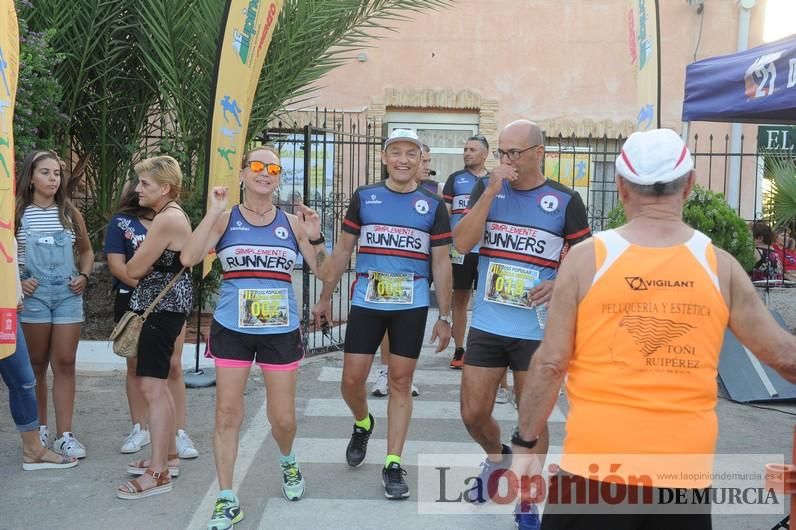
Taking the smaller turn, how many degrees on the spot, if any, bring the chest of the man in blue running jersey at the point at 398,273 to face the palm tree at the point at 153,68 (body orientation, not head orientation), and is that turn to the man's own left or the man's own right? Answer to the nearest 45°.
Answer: approximately 135° to the man's own right

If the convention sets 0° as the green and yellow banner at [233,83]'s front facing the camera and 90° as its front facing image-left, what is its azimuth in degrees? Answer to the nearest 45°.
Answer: approximately 0°

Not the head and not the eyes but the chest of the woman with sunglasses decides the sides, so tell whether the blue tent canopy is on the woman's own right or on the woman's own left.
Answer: on the woman's own left

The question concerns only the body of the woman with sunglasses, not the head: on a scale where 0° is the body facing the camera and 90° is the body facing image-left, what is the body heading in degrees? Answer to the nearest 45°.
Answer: approximately 0°

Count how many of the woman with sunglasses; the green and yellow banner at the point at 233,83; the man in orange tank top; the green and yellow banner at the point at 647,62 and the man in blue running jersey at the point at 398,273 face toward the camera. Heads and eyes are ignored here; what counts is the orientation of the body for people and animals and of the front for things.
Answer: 4

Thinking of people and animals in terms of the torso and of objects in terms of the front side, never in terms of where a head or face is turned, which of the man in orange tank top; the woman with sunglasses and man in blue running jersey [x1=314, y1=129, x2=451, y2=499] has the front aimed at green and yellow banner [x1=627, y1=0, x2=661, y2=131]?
the man in orange tank top

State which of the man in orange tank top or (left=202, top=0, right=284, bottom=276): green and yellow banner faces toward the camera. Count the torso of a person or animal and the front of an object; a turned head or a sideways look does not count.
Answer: the green and yellow banner

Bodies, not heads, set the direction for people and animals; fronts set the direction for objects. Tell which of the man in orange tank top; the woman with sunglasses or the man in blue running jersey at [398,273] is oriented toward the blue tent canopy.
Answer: the man in orange tank top

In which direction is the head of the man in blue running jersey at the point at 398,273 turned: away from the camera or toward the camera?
toward the camera

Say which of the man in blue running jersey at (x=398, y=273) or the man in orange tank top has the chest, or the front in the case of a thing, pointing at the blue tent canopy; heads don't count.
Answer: the man in orange tank top

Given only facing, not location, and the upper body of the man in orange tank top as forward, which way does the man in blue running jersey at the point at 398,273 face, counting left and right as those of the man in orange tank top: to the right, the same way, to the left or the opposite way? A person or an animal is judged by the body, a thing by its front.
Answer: the opposite way

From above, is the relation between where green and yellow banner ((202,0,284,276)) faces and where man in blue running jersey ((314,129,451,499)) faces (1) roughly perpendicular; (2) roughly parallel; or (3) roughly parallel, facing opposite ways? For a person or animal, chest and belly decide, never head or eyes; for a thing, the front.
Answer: roughly parallel

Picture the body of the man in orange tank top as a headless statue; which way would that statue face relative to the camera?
away from the camera

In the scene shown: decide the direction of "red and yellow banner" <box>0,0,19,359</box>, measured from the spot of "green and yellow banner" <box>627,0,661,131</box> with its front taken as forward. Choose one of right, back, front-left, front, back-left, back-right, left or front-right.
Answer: front-right

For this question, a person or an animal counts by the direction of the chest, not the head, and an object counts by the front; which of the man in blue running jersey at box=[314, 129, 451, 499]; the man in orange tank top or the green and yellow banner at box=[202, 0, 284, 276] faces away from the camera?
the man in orange tank top

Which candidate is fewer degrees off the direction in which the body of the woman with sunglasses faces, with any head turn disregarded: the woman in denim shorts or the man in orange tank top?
the man in orange tank top

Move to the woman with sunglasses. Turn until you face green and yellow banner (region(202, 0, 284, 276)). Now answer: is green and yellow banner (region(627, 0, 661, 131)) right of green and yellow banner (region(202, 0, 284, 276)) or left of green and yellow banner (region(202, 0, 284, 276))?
right

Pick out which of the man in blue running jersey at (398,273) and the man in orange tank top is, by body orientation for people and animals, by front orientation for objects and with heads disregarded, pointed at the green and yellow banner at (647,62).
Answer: the man in orange tank top

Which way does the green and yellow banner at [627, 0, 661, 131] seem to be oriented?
toward the camera
